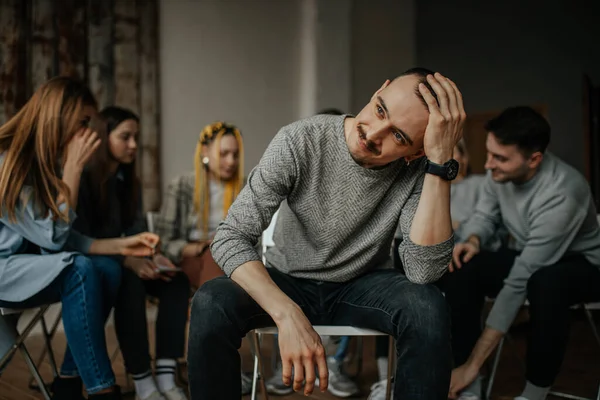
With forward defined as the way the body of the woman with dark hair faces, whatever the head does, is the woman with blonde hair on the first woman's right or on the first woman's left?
on the first woman's left

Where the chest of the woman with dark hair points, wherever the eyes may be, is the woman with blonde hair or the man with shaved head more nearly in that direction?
the man with shaved head

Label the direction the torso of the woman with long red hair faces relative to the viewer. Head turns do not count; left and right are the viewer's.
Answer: facing to the right of the viewer

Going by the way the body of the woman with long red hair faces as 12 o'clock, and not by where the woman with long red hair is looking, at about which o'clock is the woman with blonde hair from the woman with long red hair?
The woman with blonde hair is roughly at 10 o'clock from the woman with long red hair.

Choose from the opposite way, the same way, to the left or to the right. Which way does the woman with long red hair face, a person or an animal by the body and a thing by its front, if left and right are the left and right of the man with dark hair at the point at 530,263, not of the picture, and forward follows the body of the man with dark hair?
the opposite way

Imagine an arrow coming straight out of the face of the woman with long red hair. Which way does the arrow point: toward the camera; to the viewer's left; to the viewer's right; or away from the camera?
to the viewer's right

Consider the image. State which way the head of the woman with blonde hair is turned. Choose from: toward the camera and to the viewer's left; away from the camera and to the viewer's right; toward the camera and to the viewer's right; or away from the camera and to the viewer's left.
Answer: toward the camera and to the viewer's right

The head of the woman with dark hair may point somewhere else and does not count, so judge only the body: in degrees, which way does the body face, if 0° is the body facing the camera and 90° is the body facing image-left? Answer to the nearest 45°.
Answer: approximately 315°
